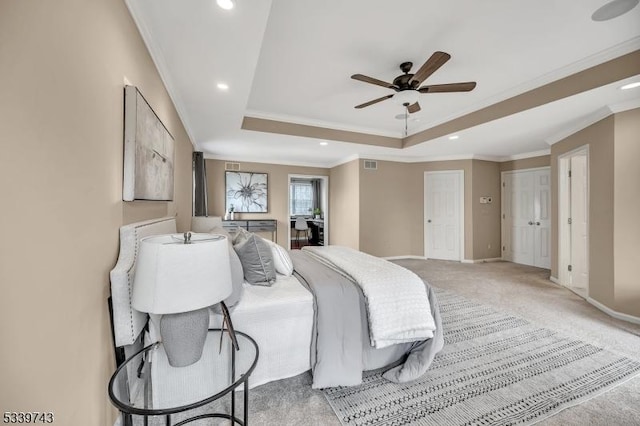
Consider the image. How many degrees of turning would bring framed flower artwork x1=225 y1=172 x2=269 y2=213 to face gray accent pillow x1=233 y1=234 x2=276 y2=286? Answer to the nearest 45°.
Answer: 0° — it already faces it

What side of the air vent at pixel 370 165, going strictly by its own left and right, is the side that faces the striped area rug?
front

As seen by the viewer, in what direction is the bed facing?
to the viewer's right

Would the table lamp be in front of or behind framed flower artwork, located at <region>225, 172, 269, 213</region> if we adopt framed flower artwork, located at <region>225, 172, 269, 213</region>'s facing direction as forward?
in front

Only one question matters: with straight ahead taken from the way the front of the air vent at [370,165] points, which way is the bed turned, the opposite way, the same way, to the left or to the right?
to the left

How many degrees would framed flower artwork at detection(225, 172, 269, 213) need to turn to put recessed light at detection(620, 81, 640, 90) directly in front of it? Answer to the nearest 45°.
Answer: approximately 45° to its left

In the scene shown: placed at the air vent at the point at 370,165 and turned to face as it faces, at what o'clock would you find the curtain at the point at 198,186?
The curtain is roughly at 2 o'clock from the air vent.

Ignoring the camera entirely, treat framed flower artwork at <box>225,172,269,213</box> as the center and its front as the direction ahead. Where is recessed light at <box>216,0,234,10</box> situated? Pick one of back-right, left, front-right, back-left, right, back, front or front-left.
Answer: front

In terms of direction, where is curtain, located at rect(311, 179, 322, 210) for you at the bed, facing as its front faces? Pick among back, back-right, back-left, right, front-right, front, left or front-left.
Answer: left

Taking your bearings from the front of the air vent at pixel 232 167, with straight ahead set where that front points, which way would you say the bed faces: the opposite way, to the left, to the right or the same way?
to the left

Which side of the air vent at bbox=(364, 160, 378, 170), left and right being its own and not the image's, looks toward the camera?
front
